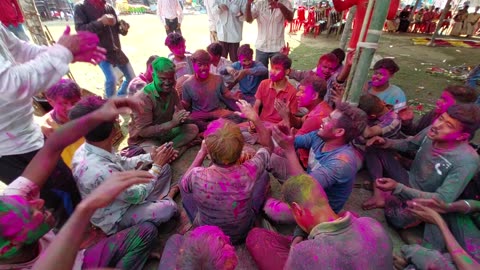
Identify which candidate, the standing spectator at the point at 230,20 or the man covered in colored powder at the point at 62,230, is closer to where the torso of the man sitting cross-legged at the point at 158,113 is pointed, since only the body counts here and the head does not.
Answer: the man covered in colored powder

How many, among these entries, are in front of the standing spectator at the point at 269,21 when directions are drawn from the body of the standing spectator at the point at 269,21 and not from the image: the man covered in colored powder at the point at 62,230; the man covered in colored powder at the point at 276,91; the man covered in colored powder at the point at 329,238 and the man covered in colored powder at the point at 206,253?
4

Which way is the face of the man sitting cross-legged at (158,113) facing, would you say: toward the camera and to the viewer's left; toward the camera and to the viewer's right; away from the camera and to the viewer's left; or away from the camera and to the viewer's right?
toward the camera and to the viewer's right

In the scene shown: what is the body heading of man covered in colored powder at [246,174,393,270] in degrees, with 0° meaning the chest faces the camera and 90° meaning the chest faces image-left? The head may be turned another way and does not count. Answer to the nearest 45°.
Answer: approximately 135°

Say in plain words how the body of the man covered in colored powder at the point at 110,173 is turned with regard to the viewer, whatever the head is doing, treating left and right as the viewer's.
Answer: facing away from the viewer and to the right of the viewer

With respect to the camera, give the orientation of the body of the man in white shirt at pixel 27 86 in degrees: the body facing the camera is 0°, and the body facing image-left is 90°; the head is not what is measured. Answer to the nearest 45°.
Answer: approximately 270°

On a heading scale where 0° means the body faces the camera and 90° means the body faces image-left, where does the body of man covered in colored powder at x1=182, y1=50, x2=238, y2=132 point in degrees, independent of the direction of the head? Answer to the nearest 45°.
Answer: approximately 0°

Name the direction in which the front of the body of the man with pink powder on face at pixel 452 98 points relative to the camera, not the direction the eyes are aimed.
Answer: to the viewer's left

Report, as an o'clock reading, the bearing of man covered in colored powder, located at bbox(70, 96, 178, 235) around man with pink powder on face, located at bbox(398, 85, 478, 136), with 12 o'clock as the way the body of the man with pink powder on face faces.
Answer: The man covered in colored powder is roughly at 10 o'clock from the man with pink powder on face.

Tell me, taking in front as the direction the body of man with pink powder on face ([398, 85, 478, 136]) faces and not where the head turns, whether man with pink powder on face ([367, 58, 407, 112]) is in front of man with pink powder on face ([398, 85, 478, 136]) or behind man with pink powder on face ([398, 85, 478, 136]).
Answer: in front
